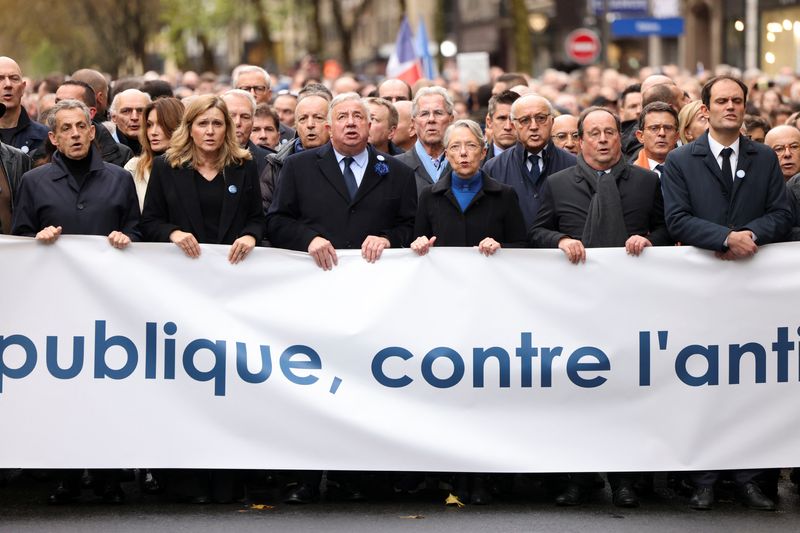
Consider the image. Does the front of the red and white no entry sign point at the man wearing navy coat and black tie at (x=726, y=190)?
yes

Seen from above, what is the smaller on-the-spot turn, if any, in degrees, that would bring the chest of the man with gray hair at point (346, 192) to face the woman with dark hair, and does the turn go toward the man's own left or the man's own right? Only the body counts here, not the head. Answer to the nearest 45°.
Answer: approximately 135° to the man's own right

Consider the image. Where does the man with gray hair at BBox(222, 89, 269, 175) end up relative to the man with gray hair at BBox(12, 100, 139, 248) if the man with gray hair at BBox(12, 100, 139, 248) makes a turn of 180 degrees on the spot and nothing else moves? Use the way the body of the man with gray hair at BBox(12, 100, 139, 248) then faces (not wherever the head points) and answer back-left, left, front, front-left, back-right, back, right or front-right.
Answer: front-right

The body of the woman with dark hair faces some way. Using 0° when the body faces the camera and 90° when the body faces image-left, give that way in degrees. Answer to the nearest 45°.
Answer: approximately 45°

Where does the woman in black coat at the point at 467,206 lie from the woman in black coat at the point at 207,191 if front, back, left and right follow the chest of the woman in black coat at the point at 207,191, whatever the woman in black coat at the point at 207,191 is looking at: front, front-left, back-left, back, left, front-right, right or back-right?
left

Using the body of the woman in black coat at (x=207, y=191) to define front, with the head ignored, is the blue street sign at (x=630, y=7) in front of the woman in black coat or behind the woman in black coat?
behind

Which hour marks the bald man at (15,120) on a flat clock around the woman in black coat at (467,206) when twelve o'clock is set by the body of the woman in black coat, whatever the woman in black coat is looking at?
The bald man is roughly at 4 o'clock from the woman in black coat.

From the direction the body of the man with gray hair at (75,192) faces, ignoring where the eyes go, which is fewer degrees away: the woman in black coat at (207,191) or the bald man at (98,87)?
the woman in black coat

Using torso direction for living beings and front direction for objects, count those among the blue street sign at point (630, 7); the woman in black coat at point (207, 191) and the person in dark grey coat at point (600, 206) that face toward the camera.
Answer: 3

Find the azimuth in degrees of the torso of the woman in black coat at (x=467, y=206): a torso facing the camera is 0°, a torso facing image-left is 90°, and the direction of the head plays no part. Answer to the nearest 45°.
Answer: approximately 0°

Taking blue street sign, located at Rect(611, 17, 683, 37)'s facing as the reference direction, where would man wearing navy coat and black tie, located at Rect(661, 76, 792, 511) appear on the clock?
The man wearing navy coat and black tie is roughly at 12 o'clock from the blue street sign.
